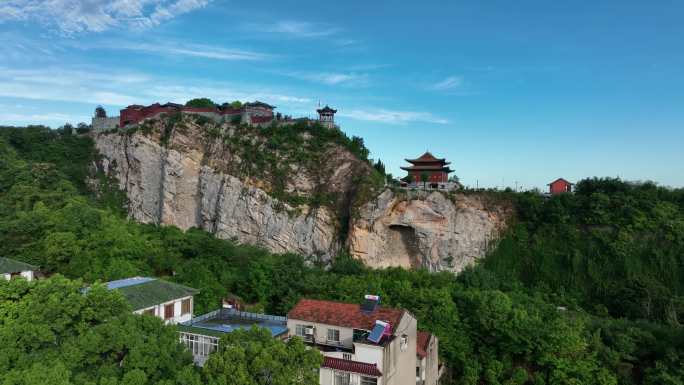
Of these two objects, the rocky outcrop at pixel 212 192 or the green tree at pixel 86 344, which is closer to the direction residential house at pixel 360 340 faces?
the green tree

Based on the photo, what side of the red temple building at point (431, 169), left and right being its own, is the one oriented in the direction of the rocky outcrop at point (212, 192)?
right

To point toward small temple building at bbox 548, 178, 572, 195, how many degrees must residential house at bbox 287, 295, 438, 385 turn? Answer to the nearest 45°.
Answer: approximately 180°

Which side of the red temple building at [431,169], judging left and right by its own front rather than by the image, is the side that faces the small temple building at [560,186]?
left

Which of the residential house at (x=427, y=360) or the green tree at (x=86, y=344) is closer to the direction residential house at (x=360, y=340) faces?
the green tree

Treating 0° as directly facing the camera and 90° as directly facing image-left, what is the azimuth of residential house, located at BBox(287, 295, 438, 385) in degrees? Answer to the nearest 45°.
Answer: approximately 45°

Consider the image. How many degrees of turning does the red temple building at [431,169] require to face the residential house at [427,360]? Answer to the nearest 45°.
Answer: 0° — it already faces it

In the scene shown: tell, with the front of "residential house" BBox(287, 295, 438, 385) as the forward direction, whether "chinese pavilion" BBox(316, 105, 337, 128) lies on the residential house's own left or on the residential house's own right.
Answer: on the residential house's own right

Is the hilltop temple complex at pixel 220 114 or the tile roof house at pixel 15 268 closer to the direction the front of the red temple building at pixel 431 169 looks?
the tile roof house
